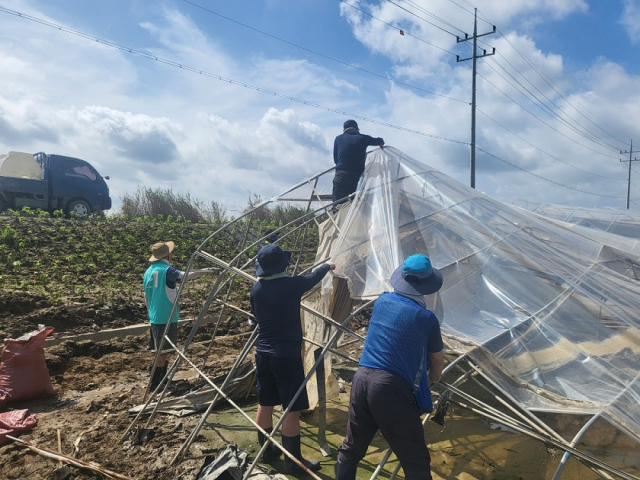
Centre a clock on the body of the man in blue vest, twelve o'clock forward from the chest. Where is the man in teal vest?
The man in teal vest is roughly at 9 o'clock from the man in blue vest.

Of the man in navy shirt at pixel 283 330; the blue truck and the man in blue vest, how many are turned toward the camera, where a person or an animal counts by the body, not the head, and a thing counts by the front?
0

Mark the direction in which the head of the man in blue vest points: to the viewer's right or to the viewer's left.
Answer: to the viewer's right

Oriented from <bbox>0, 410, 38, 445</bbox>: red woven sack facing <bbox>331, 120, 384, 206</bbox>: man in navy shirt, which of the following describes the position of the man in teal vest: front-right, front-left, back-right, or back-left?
front-left

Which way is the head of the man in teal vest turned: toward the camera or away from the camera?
away from the camera

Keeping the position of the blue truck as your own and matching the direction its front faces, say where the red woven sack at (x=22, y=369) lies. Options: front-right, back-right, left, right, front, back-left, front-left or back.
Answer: right

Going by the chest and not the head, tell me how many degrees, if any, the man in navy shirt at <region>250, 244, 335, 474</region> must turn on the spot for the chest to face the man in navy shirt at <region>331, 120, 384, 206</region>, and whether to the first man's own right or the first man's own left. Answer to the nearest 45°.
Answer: approximately 45° to the first man's own left

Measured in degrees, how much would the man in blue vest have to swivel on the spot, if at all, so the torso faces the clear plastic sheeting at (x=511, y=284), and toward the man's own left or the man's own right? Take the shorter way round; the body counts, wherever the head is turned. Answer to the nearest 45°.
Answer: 0° — they already face it

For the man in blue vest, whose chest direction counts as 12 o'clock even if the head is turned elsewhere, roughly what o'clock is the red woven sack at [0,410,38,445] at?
The red woven sack is roughly at 8 o'clock from the man in blue vest.

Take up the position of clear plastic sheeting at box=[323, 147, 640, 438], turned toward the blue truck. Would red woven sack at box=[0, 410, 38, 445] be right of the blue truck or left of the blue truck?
left

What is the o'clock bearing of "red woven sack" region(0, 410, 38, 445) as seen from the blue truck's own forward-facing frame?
The red woven sack is roughly at 3 o'clock from the blue truck.

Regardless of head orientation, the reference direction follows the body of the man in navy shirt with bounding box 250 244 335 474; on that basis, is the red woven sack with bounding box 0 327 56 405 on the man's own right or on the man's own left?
on the man's own left

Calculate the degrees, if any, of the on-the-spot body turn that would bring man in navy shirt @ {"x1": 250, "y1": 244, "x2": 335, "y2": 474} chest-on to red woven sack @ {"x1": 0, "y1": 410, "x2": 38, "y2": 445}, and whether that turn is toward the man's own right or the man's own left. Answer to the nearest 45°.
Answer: approximately 135° to the man's own left

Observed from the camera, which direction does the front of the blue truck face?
facing to the right of the viewer

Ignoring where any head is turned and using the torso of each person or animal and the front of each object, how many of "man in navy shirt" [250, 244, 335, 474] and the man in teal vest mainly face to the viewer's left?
0

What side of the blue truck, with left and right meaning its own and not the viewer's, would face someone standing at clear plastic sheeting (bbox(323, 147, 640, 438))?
right

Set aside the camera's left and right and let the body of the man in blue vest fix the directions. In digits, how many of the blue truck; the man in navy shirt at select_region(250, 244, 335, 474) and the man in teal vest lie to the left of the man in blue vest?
3

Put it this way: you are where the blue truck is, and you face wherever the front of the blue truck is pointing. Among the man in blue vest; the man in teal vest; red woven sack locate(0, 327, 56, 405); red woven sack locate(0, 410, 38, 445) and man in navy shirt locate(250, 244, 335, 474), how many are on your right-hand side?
5
